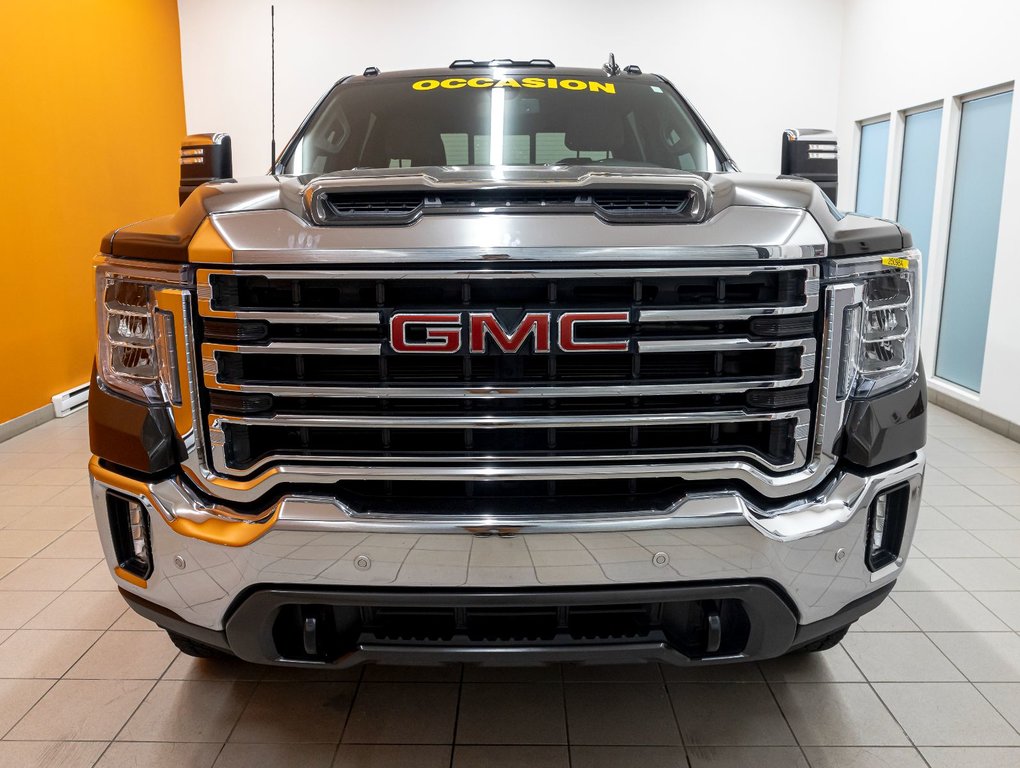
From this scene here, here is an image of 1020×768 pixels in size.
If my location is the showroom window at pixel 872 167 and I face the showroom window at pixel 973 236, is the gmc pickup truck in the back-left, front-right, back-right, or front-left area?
front-right

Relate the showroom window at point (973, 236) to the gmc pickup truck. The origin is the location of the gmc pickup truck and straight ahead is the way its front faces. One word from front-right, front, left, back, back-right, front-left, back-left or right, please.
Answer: back-left

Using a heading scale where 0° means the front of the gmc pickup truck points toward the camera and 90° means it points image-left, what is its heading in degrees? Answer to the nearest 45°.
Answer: approximately 0°

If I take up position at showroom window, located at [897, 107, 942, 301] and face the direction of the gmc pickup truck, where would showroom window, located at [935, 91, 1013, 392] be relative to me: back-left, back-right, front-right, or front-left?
front-left

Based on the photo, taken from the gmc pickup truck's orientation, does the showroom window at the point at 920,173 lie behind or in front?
behind

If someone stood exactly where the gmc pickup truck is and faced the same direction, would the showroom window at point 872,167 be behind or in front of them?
behind
